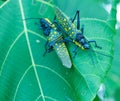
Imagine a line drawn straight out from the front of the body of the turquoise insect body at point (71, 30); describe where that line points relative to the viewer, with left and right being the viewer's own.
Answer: facing the viewer and to the right of the viewer

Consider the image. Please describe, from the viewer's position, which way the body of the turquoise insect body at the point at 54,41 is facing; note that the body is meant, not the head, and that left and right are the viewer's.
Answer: facing away from the viewer and to the left of the viewer
